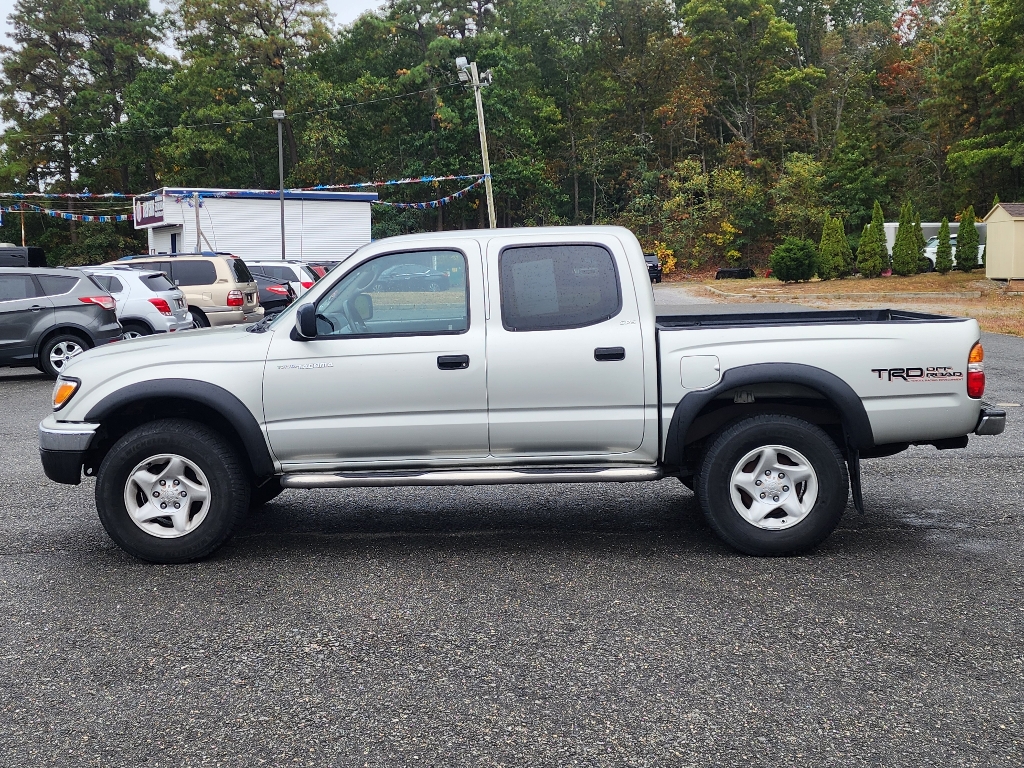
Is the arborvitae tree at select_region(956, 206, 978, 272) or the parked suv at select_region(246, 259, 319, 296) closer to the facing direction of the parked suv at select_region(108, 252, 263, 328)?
the parked suv

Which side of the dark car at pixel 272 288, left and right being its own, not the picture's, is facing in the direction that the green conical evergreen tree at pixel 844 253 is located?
right

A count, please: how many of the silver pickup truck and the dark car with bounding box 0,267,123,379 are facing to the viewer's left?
2

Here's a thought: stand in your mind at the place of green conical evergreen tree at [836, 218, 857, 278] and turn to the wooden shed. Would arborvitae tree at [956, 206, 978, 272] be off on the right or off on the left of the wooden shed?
left

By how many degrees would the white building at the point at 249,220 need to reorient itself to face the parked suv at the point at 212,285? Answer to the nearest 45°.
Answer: approximately 45° to its left

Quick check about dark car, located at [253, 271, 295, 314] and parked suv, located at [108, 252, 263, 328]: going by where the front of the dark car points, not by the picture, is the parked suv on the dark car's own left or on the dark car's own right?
on the dark car's own left

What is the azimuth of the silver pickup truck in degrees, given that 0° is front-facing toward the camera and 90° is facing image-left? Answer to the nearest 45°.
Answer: approximately 90°

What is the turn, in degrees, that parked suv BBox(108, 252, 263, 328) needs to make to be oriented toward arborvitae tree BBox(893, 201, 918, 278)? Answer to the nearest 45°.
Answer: approximately 90° to its right

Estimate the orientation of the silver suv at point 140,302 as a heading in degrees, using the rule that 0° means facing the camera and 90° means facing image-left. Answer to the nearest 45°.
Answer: approximately 135°

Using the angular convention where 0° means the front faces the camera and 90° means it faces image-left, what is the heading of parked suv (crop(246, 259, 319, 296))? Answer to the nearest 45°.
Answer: approximately 135°

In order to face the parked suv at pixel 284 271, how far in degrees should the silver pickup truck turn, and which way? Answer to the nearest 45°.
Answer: approximately 90° to its right

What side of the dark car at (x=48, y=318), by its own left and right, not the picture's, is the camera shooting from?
left
